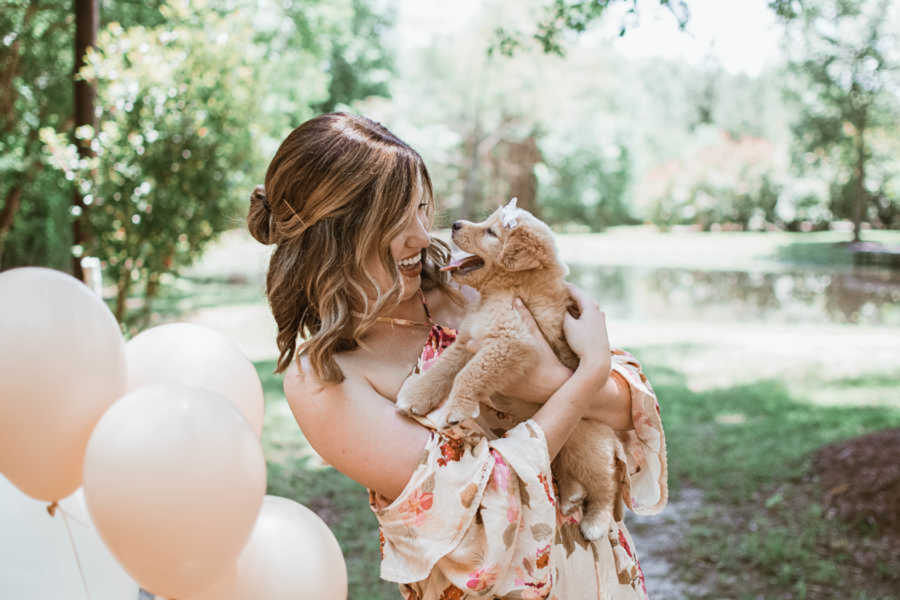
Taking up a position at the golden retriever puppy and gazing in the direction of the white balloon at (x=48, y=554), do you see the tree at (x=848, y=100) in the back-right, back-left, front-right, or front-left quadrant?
back-right

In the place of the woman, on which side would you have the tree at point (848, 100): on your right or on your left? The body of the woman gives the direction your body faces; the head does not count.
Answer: on your left

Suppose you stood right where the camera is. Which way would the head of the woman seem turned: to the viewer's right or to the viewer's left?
to the viewer's right

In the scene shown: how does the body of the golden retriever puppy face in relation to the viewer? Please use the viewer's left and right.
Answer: facing to the left of the viewer

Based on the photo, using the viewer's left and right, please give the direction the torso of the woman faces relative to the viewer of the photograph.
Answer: facing the viewer and to the right of the viewer

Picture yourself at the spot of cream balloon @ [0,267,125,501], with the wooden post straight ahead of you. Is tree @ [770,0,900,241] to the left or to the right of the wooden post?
right

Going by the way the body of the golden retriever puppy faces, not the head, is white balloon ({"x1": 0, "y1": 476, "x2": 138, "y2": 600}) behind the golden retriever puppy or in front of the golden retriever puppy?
in front

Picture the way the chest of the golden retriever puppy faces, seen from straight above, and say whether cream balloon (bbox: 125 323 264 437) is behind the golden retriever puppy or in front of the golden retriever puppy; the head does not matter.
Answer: in front

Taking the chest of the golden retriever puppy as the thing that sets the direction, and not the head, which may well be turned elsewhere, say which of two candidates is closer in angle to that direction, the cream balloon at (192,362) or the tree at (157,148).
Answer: the cream balloon

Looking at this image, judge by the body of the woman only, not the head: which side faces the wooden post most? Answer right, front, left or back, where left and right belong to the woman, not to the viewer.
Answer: back
